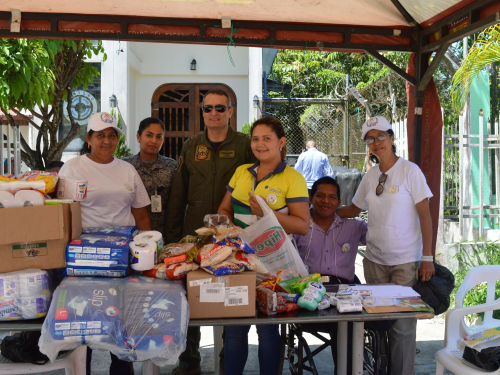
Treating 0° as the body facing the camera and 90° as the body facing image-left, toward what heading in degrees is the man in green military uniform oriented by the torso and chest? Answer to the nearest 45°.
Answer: approximately 0°

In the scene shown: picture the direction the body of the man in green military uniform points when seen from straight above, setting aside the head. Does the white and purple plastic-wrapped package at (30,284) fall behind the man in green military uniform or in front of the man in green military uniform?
in front

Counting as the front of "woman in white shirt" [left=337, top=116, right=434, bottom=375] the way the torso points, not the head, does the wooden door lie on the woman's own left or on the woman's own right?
on the woman's own right
